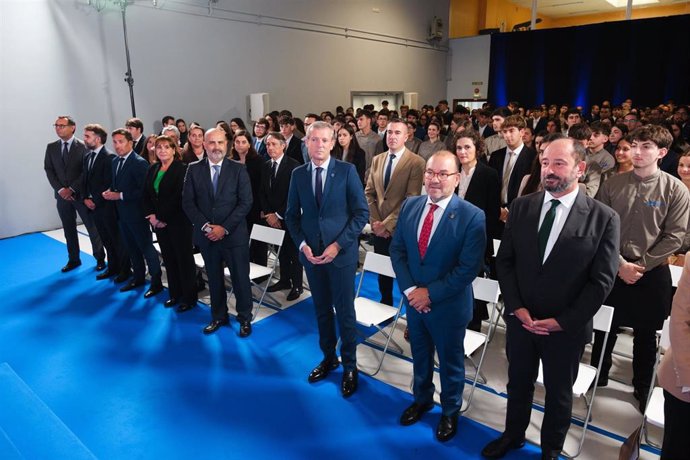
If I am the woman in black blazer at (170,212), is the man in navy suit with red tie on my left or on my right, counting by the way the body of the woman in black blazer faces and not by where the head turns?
on my left

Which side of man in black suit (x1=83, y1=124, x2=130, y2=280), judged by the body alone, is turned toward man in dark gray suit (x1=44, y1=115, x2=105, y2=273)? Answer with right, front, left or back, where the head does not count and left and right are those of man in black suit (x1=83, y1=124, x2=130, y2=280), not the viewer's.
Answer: right

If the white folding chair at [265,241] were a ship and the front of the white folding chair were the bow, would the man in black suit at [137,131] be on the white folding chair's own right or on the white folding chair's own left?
on the white folding chair's own right

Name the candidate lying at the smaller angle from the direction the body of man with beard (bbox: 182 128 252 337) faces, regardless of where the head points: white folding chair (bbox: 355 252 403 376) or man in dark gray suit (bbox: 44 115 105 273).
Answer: the white folding chair

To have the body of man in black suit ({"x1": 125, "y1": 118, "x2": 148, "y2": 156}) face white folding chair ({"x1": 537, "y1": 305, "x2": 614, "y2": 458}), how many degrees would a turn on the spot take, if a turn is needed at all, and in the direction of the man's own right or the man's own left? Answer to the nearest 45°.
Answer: approximately 90° to the man's own left

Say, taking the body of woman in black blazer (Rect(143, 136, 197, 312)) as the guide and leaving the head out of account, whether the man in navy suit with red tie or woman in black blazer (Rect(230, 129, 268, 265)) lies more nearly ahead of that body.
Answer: the man in navy suit with red tie

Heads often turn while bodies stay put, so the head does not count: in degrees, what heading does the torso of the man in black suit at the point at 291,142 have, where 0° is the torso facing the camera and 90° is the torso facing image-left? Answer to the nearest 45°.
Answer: approximately 45°

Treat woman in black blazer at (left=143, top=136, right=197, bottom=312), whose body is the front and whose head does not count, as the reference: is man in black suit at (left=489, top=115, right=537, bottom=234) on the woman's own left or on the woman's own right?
on the woman's own left
